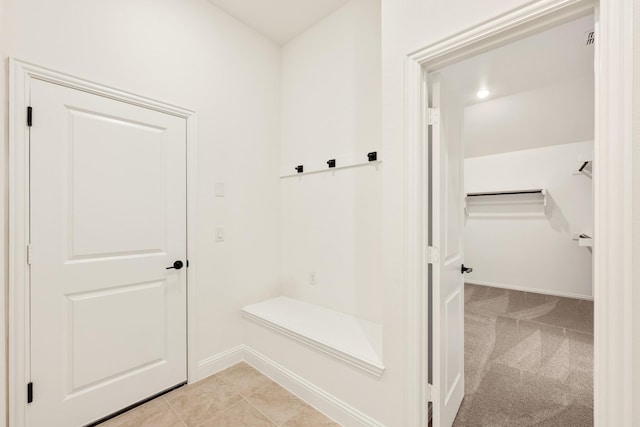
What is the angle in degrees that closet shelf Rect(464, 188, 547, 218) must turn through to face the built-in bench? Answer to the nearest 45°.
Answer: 0° — it already faces it

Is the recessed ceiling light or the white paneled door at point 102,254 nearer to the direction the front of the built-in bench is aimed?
the white paneled door

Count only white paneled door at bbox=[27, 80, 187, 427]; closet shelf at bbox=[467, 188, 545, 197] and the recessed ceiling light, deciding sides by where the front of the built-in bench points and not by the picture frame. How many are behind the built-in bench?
2

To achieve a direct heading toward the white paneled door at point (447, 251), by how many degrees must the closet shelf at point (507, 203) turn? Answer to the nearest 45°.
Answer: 0° — it already faces it

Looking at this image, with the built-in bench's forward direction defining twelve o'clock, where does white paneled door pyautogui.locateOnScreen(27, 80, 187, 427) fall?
The white paneled door is roughly at 1 o'clock from the built-in bench.

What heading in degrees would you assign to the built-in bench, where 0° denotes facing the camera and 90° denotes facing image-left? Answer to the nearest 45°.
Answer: approximately 45°

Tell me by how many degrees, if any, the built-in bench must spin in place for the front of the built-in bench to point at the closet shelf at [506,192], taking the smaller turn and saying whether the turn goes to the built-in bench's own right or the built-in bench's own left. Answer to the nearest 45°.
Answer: approximately 180°

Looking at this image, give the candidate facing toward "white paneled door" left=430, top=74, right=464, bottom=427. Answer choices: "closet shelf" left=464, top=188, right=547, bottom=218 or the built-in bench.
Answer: the closet shelf

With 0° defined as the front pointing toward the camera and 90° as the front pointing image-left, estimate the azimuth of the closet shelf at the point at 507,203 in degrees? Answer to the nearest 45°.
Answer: approximately 0°

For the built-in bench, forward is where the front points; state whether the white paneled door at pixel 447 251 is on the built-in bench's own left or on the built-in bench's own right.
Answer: on the built-in bench's own left

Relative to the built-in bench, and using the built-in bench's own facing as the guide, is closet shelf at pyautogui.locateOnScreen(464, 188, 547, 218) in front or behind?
behind
